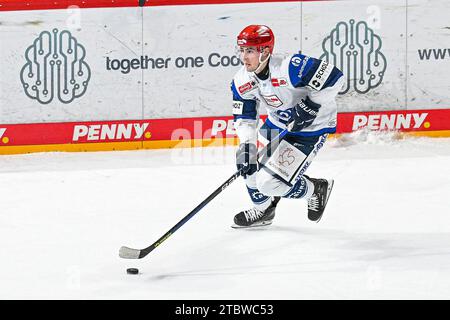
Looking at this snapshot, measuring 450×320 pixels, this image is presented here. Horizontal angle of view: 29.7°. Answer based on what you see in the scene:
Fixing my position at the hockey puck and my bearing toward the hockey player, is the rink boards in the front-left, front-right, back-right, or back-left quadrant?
front-left

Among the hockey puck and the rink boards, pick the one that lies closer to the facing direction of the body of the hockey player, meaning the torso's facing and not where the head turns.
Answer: the hockey puck

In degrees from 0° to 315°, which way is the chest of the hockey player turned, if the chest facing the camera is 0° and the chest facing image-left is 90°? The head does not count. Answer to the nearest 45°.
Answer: approximately 45°

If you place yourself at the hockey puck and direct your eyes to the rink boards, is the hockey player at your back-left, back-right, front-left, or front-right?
front-right

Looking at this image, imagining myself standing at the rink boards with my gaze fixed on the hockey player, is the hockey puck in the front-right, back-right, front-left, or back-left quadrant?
front-right

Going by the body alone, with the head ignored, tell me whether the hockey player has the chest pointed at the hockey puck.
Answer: yes

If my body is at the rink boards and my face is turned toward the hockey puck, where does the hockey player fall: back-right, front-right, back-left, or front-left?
front-left

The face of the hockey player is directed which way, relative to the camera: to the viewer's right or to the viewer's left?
to the viewer's left

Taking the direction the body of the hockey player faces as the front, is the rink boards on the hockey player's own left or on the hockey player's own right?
on the hockey player's own right
